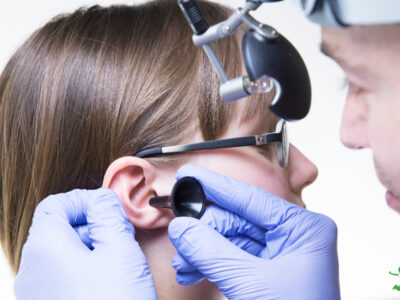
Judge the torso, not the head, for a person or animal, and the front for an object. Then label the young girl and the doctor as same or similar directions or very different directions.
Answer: very different directions

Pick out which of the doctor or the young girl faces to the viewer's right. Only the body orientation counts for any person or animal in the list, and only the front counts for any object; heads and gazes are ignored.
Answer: the young girl

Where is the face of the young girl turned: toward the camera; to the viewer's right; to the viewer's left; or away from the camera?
to the viewer's right

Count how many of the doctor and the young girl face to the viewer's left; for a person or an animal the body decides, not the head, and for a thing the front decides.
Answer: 1

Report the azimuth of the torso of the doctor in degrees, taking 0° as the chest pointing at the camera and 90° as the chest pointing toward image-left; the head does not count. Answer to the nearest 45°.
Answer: approximately 90°

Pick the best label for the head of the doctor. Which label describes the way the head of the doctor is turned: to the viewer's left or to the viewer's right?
to the viewer's left

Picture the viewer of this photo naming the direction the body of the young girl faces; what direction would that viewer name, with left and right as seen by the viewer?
facing to the right of the viewer
